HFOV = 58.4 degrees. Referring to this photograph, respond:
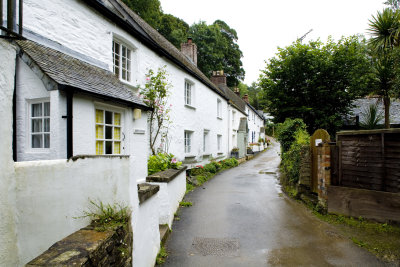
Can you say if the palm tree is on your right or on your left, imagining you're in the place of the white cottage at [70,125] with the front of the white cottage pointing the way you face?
on your left

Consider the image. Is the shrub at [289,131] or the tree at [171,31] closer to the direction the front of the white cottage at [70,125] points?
the shrub

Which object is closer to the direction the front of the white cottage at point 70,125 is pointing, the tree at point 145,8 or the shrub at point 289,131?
the shrub

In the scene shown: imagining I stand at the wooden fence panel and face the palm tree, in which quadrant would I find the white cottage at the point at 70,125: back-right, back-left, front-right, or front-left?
back-left

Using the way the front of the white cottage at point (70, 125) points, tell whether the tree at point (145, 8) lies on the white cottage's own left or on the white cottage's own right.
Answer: on the white cottage's own left

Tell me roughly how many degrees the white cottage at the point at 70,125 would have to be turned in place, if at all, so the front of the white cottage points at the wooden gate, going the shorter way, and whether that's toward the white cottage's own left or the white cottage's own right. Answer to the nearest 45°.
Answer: approximately 45° to the white cottage's own left

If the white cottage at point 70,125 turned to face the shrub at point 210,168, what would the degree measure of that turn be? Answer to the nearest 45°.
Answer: approximately 90° to its left

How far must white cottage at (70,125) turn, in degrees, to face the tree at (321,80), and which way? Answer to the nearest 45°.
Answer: approximately 90° to its left

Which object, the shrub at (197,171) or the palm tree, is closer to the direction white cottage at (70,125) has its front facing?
the palm tree

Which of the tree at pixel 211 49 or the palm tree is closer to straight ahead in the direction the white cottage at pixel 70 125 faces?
the palm tree

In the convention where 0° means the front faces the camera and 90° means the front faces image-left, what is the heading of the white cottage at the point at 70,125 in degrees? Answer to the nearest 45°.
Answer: approximately 315°

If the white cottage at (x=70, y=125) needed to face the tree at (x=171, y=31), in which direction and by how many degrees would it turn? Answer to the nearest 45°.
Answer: approximately 135° to its left

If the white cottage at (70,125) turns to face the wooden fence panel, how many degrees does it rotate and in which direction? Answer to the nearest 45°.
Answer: approximately 45° to its left
